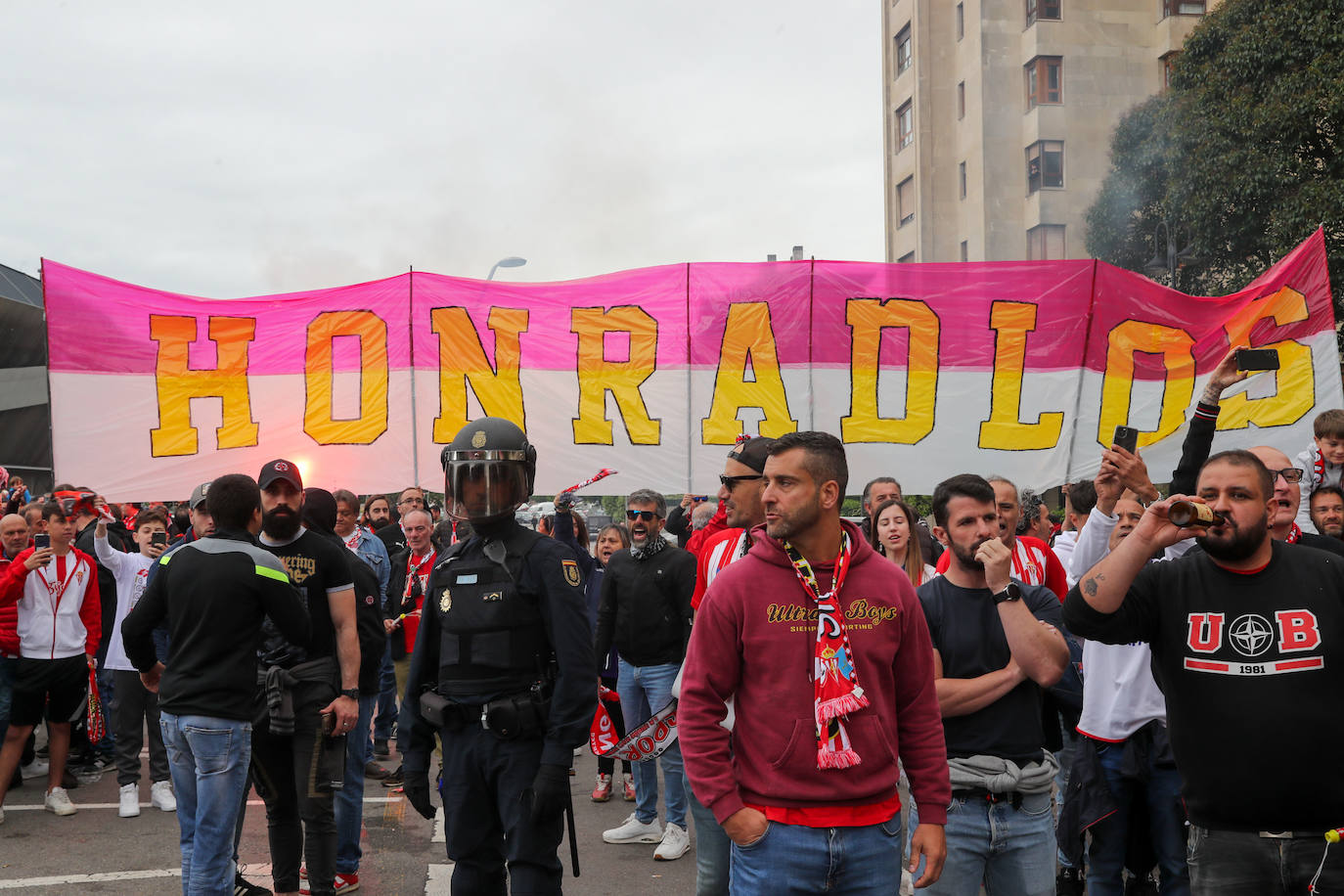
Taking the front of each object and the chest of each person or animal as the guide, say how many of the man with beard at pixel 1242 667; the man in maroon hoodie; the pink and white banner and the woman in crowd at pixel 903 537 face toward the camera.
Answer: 4

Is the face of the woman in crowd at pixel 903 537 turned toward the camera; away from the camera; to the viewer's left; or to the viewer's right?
toward the camera

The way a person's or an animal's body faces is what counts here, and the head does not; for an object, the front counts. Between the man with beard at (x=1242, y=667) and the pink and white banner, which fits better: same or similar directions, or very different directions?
same or similar directions

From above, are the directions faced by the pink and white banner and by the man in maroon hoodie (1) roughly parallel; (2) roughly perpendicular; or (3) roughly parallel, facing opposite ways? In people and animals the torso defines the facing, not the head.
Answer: roughly parallel

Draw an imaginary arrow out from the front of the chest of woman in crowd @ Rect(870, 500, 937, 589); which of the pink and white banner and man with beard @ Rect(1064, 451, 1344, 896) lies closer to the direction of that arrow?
the man with beard

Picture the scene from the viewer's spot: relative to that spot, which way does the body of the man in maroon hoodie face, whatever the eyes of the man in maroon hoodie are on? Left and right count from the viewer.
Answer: facing the viewer

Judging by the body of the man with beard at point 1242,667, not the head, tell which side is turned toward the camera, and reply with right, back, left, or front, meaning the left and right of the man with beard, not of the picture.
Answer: front

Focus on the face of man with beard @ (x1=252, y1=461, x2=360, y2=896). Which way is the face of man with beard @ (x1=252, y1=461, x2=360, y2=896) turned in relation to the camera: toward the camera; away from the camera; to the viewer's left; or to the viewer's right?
toward the camera

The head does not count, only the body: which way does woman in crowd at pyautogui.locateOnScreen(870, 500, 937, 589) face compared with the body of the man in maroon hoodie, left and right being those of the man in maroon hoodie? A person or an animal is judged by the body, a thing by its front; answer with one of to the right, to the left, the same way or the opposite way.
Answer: the same way

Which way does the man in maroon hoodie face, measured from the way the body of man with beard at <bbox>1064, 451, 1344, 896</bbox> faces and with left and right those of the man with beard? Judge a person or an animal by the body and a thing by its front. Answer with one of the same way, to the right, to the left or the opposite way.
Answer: the same way

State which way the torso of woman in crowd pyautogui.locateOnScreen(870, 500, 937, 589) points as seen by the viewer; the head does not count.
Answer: toward the camera

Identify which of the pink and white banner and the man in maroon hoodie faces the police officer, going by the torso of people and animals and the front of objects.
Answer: the pink and white banner

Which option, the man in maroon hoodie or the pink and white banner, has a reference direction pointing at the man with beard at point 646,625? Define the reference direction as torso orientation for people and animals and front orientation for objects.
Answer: the pink and white banner

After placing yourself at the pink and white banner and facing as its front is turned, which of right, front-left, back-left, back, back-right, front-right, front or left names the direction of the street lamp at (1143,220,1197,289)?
back-left

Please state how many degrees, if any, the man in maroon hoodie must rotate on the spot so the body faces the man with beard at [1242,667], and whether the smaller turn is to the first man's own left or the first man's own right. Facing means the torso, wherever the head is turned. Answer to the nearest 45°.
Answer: approximately 90° to the first man's own left

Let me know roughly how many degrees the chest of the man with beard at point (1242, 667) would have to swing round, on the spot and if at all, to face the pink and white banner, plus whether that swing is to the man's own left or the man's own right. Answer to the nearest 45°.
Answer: approximately 135° to the man's own right

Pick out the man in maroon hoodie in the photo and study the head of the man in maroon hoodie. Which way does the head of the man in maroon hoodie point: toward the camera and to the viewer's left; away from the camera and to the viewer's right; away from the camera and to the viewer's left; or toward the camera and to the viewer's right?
toward the camera and to the viewer's left

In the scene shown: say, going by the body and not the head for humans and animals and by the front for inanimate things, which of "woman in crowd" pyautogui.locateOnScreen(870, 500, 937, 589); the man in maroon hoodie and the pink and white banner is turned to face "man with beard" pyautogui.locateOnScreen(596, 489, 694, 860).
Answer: the pink and white banner
